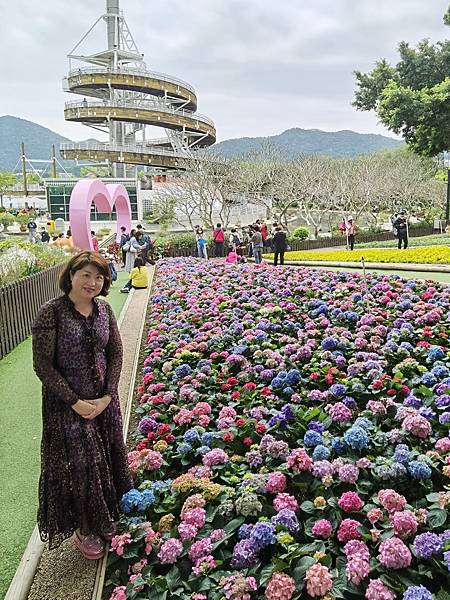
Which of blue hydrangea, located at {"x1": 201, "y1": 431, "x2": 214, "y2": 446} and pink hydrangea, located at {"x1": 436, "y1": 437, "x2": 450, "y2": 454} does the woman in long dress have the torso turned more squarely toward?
the pink hydrangea

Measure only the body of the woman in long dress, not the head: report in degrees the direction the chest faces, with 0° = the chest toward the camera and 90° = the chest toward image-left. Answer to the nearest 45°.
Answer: approximately 315°

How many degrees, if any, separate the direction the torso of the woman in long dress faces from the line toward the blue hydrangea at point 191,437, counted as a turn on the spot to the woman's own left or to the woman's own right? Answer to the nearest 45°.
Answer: approximately 90° to the woman's own left

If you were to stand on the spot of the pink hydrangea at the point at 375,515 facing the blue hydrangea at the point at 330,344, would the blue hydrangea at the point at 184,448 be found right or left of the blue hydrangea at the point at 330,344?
left

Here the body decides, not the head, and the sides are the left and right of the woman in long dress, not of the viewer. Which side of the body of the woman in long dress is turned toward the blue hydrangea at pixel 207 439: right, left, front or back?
left
